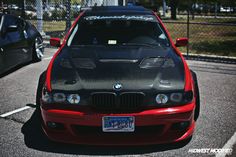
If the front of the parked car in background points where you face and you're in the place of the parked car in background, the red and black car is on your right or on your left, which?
on your left

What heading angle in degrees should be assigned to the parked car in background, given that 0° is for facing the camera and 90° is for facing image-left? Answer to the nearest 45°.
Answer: approximately 45°

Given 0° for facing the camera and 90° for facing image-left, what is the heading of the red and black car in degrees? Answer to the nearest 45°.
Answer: approximately 0°

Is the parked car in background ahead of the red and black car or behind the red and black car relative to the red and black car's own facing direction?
behind
